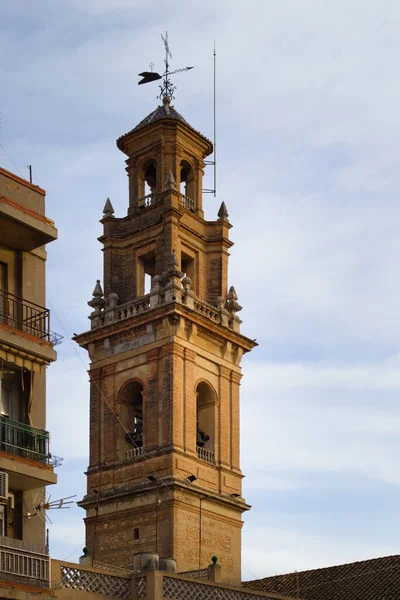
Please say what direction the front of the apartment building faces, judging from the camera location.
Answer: facing the viewer and to the right of the viewer
